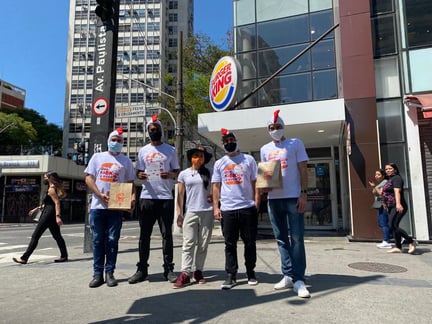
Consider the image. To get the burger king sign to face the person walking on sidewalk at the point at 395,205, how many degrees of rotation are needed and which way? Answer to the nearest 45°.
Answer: approximately 90° to its left

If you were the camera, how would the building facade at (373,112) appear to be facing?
facing the viewer and to the left of the viewer

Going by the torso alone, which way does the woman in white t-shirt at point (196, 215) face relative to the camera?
toward the camera

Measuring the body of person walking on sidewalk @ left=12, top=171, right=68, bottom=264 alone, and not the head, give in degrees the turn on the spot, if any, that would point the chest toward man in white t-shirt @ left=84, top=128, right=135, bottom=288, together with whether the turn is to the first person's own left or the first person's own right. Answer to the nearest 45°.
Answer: approximately 90° to the first person's own left

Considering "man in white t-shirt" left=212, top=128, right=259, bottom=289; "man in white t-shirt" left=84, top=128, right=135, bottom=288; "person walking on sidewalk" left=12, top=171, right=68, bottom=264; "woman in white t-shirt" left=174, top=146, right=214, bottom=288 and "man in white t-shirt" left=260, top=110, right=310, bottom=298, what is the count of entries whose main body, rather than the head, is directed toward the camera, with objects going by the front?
4

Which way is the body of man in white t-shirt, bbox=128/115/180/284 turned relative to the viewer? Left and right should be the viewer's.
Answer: facing the viewer

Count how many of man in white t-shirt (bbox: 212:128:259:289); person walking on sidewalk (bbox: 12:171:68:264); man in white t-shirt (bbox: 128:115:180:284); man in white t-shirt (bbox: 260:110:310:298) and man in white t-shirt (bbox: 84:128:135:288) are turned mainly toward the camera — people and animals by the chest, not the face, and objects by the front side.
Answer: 4
